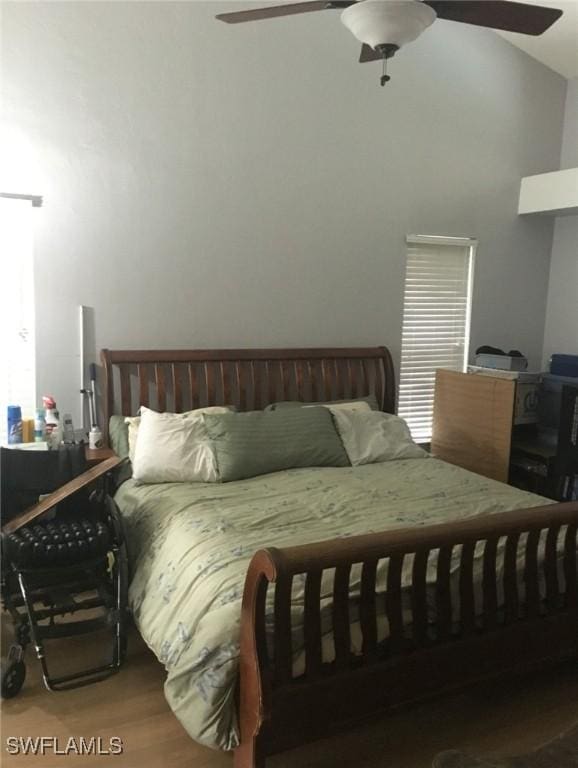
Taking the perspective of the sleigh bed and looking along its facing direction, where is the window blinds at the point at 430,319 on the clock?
The window blinds is roughly at 8 o'clock from the sleigh bed.

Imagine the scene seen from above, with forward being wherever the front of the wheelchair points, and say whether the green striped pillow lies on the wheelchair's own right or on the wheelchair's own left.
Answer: on the wheelchair's own left

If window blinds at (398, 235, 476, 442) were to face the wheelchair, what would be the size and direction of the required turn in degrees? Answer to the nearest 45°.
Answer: approximately 45° to its right

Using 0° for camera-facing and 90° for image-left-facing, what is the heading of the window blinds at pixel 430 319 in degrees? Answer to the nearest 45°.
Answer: approximately 0°

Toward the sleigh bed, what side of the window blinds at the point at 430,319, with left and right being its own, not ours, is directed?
front

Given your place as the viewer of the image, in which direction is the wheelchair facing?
facing the viewer and to the right of the viewer

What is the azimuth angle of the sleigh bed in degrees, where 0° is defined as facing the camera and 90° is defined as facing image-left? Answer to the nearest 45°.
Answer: approximately 315°

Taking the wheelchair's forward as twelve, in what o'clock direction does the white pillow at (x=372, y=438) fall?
The white pillow is roughly at 10 o'clock from the wheelchair.

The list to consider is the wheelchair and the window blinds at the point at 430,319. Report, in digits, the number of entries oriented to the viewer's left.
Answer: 0

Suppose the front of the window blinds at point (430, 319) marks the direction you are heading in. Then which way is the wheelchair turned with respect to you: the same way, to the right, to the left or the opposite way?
the same way
